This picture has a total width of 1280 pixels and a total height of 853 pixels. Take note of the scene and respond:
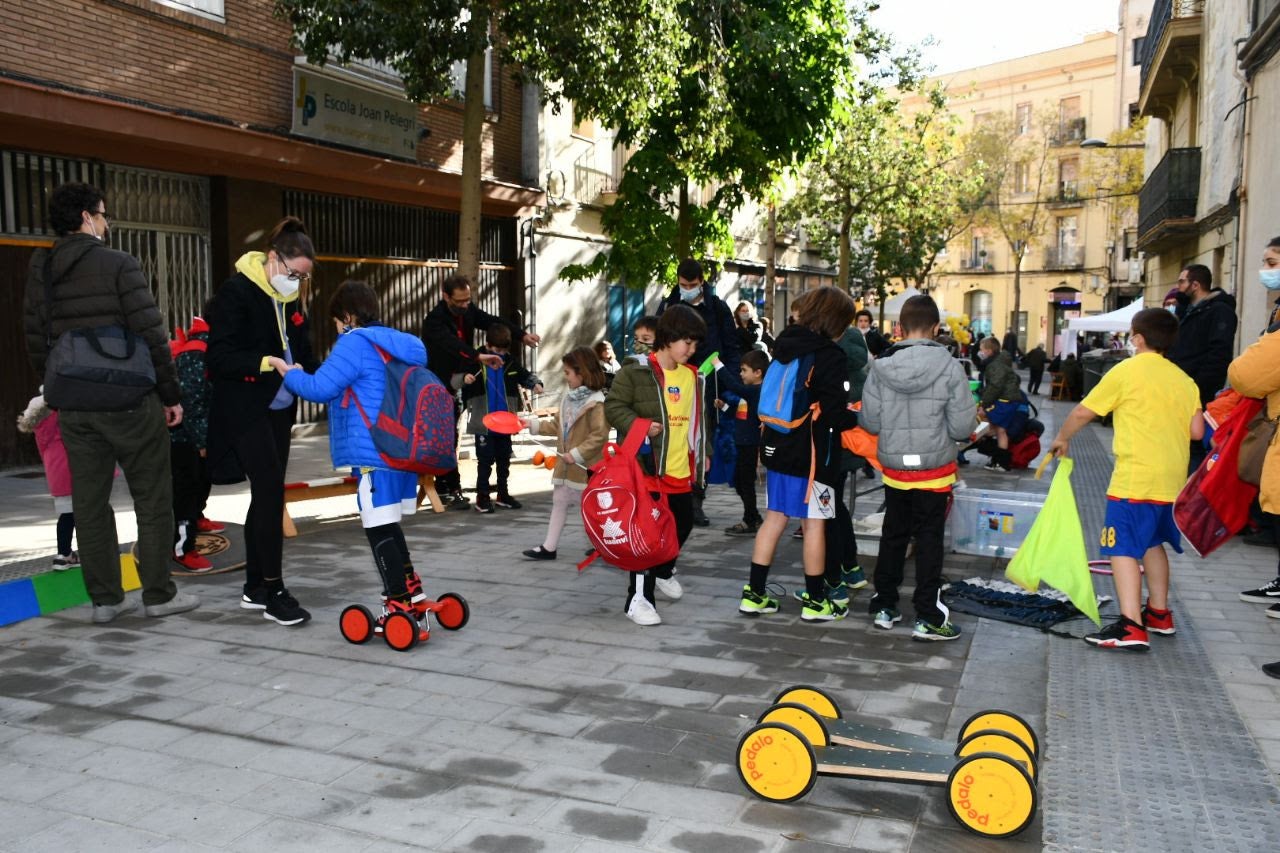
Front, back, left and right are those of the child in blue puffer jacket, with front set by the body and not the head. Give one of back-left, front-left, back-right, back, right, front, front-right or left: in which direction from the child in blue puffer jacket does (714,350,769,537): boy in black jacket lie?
back-right

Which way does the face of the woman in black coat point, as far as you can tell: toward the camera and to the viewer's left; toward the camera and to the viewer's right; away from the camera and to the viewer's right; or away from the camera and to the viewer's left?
toward the camera and to the viewer's right

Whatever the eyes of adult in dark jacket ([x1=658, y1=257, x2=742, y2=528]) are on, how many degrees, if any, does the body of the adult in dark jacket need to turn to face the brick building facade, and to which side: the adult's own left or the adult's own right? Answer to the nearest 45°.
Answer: approximately 135° to the adult's own right

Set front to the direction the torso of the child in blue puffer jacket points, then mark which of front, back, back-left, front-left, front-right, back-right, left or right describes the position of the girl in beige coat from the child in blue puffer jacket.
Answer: back-right

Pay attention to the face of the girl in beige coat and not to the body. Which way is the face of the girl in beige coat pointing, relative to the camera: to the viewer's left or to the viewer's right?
to the viewer's left

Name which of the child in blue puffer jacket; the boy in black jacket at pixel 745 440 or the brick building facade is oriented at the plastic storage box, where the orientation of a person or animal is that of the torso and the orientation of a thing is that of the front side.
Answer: the brick building facade

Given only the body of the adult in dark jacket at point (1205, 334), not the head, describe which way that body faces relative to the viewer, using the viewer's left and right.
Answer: facing to the left of the viewer

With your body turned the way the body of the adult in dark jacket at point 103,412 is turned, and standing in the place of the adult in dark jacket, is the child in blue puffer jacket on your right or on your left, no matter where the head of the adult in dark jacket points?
on your right

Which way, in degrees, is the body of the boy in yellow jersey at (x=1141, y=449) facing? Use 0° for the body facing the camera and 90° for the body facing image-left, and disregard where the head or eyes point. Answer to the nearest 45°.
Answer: approximately 135°

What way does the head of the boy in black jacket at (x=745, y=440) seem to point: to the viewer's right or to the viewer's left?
to the viewer's left

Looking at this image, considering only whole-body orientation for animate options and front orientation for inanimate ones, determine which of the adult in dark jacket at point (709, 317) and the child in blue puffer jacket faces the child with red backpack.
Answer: the adult in dark jacket

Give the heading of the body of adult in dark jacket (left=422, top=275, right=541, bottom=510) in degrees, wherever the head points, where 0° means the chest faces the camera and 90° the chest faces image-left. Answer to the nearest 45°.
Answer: approximately 315°
